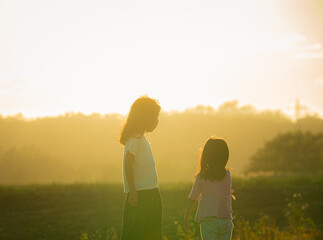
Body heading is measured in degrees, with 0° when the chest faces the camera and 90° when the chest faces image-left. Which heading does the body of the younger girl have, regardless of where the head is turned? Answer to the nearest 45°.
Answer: approximately 180°

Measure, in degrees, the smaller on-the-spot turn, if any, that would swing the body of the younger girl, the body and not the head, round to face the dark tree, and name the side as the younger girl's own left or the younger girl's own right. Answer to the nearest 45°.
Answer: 0° — they already face it

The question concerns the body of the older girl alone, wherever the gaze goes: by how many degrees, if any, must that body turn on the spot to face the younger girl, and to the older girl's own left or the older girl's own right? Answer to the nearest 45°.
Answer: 0° — they already face them

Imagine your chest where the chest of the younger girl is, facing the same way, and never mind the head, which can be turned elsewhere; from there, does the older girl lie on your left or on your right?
on your left

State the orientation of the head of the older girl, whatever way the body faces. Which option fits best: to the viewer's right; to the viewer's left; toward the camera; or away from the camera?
to the viewer's right

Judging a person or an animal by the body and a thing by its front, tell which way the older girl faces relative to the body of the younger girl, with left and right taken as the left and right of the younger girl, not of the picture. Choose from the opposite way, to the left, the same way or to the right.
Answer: to the right

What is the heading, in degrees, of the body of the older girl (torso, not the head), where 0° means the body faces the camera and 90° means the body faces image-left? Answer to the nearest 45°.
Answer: approximately 270°

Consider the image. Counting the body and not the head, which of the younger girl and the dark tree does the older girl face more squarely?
the younger girl

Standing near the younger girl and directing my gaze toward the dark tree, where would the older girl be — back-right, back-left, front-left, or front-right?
back-left

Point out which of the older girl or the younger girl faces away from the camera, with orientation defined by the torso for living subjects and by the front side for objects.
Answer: the younger girl

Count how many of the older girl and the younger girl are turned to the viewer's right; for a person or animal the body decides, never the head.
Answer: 1
